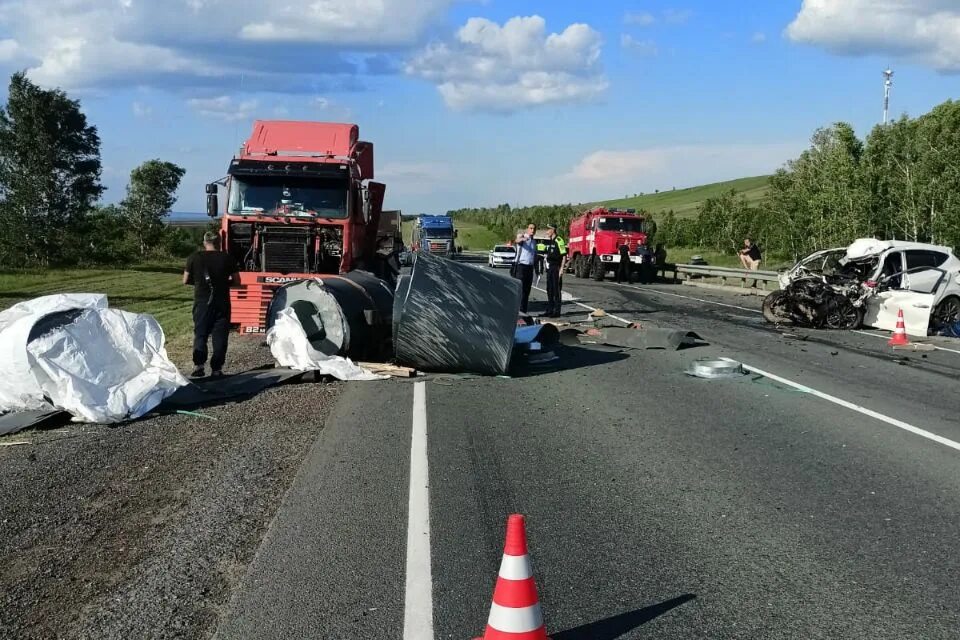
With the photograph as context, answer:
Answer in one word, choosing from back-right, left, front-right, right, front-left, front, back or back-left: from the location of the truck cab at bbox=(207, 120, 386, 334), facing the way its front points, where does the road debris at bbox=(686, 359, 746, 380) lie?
front-left

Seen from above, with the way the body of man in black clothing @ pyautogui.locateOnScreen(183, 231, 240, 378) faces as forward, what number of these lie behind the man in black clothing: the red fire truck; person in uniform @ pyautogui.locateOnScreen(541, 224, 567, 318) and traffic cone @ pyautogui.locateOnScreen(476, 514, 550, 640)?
1

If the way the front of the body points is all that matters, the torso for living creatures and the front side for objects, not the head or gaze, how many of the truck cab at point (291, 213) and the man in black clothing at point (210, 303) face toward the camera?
1

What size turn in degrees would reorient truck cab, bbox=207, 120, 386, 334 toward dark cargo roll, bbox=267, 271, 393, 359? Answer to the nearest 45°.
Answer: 0° — it already faces it

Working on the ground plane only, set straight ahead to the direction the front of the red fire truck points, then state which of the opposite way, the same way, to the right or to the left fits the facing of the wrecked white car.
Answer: to the right

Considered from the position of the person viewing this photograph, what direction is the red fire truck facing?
facing the viewer and to the right of the viewer

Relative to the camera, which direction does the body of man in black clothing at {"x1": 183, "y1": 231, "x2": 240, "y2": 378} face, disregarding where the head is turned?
away from the camera

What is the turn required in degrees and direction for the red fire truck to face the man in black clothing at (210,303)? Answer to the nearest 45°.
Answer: approximately 45° to its right

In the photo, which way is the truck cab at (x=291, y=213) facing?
toward the camera

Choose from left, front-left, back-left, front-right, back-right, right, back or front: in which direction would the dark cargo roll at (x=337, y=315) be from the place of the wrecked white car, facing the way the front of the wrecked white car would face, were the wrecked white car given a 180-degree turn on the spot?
back

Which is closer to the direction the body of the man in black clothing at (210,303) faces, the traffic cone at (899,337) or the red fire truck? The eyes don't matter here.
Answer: the red fire truck

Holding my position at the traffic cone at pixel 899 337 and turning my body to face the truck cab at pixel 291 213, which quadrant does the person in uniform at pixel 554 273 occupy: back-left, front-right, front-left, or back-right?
front-right

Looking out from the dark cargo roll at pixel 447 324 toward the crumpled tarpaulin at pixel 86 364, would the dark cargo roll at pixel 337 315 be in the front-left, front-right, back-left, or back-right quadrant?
front-right

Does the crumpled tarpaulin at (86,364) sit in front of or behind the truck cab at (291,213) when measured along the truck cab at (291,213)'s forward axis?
in front

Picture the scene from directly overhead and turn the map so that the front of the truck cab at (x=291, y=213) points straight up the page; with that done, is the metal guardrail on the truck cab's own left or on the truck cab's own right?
on the truck cab's own left

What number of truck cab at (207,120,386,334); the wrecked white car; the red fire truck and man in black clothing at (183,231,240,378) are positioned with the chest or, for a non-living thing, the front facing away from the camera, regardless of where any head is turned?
1

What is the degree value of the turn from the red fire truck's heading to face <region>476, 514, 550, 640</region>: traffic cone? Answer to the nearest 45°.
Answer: approximately 45° to its right

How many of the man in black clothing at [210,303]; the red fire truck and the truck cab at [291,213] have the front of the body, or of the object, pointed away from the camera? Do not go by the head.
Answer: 1

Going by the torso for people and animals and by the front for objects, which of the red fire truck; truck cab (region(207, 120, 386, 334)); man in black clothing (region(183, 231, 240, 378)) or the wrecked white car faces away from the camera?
the man in black clothing

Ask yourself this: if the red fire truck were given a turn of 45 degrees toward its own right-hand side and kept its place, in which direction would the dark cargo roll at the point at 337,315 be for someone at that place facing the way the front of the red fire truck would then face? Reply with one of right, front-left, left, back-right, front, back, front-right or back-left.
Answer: front

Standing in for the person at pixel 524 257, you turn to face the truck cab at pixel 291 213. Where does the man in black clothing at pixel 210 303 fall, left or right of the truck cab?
left

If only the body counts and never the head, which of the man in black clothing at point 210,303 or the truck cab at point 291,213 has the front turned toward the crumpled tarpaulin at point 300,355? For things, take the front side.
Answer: the truck cab
